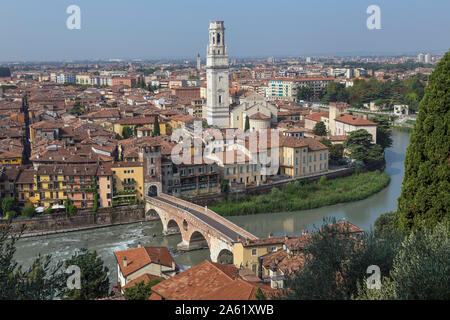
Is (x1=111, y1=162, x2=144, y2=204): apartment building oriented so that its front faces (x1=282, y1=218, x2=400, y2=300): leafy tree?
yes

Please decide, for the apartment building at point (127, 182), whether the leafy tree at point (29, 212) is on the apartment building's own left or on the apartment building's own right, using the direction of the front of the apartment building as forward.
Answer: on the apartment building's own right

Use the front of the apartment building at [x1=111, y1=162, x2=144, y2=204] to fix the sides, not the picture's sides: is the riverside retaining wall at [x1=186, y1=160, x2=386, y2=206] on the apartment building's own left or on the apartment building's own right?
on the apartment building's own left

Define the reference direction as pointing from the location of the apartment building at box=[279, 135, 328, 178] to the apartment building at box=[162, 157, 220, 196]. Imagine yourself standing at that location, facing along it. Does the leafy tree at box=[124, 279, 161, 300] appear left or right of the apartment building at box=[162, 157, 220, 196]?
left

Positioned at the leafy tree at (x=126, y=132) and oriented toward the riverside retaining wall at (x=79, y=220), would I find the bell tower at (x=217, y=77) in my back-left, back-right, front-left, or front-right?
back-left

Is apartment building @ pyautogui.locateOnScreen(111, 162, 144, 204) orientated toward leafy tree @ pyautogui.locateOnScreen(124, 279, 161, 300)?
yes

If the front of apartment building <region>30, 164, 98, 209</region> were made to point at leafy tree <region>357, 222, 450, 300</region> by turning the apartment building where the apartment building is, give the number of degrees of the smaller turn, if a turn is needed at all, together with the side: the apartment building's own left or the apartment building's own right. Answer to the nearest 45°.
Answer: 0° — it already faces it

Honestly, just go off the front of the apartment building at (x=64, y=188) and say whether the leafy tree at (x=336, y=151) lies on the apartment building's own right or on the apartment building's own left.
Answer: on the apartment building's own left

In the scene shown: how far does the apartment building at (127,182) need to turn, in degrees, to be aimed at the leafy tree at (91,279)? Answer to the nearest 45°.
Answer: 0° — it already faces it

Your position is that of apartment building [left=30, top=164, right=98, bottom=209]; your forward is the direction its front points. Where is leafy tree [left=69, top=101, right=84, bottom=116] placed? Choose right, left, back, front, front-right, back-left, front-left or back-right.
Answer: back

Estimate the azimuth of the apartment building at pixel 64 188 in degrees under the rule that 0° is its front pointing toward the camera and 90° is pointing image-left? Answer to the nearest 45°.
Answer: approximately 0°

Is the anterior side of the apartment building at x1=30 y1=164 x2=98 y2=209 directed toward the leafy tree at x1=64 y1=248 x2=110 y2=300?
yes

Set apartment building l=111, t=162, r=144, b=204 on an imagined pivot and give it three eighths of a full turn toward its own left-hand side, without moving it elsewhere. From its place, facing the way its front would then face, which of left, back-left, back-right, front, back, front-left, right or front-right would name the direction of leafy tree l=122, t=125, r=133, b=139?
front-left

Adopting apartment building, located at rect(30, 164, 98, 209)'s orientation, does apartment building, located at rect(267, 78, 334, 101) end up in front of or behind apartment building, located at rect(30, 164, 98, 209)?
behind
